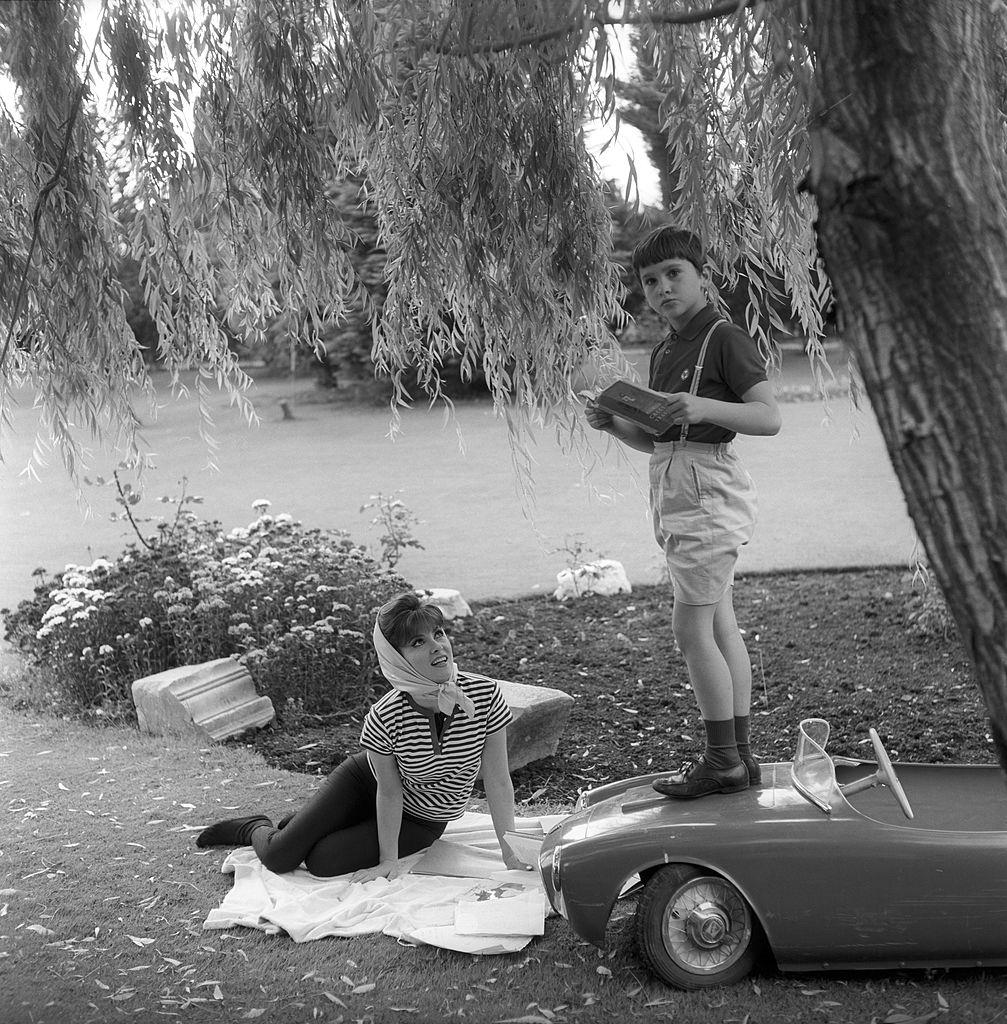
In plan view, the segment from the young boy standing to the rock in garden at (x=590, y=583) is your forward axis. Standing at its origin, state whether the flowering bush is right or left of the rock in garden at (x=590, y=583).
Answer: left

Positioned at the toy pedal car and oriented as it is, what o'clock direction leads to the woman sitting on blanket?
The woman sitting on blanket is roughly at 1 o'clock from the toy pedal car.

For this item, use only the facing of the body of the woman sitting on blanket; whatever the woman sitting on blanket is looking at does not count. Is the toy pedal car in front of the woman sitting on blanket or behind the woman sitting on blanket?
in front

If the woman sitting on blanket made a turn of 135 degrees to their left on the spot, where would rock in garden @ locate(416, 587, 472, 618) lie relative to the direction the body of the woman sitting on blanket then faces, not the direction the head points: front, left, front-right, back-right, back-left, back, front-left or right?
front-left

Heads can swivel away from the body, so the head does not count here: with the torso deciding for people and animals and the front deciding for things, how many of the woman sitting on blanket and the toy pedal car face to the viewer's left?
1

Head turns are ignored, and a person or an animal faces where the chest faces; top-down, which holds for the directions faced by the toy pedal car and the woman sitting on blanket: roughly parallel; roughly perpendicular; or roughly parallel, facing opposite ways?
roughly perpendicular

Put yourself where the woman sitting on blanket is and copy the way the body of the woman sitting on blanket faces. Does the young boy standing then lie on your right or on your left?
on your left

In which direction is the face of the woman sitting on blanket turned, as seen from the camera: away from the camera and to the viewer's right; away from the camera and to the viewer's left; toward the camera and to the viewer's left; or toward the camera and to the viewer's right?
toward the camera and to the viewer's right

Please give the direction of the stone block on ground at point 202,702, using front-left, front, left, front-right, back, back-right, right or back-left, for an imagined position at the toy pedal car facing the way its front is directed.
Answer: front-right

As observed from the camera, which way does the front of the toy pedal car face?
facing to the left of the viewer

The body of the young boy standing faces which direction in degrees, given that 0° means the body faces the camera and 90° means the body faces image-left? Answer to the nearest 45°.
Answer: approximately 45°

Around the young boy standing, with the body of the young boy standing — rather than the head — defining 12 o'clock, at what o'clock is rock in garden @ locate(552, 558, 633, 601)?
The rock in garden is roughly at 4 o'clock from the young boy standing.
